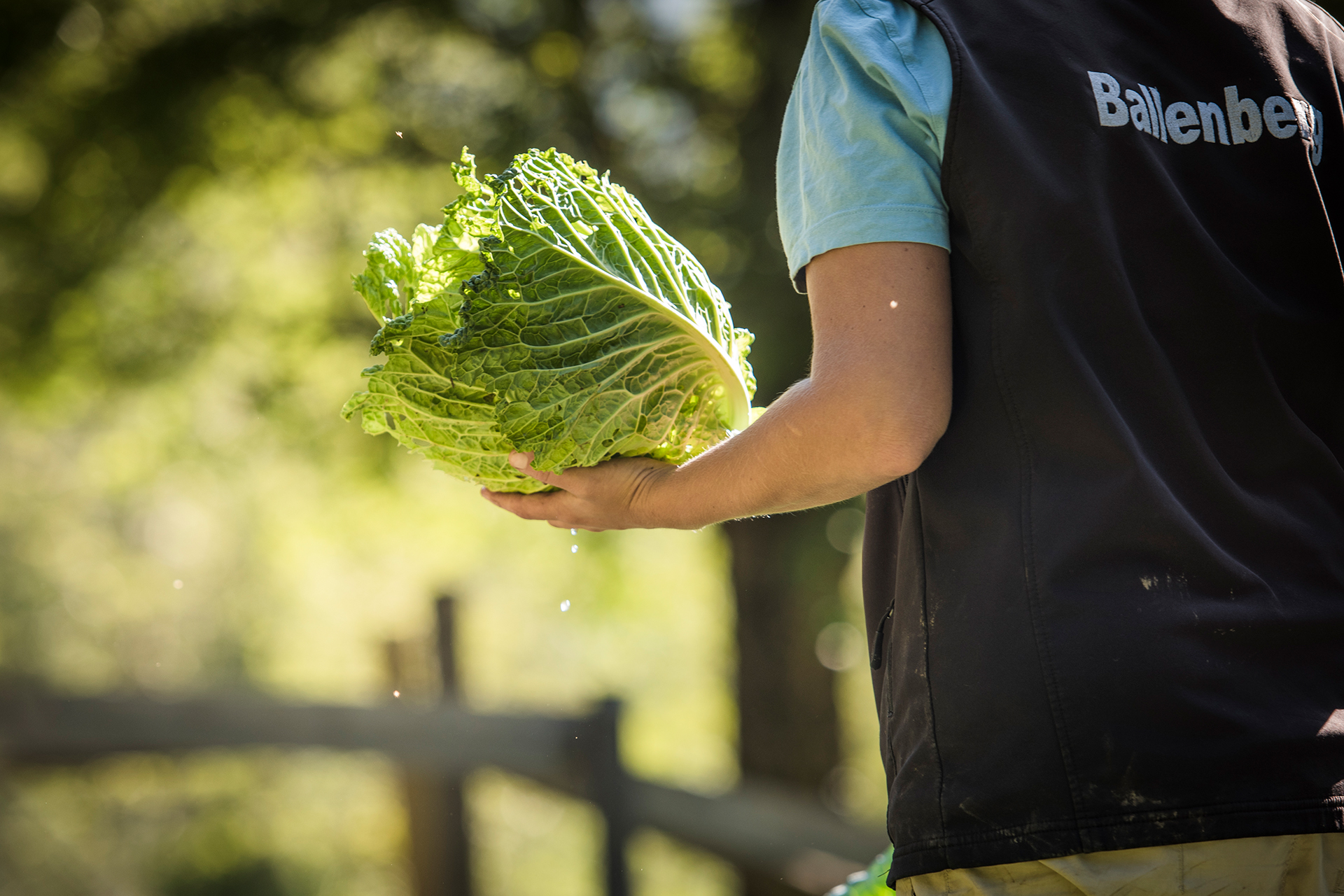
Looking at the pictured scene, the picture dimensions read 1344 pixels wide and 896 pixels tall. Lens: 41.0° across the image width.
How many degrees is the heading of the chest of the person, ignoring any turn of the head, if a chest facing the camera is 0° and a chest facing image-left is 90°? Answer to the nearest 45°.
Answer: approximately 135°
